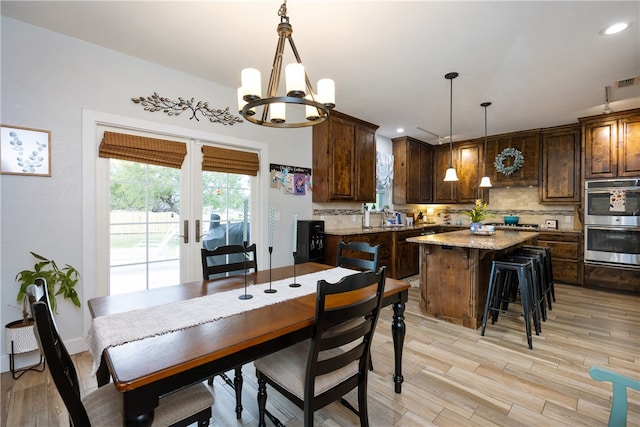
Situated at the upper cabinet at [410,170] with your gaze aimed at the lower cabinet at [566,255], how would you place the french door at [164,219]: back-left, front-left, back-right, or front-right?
back-right

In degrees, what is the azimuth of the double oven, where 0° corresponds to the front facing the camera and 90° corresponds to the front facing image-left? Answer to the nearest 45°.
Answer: approximately 0°

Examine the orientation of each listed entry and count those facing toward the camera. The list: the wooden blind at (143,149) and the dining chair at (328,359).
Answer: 1

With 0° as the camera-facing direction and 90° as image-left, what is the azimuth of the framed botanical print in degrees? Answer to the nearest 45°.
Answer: approximately 315°

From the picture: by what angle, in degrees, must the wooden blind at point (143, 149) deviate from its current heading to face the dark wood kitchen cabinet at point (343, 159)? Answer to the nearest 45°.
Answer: approximately 90° to its left

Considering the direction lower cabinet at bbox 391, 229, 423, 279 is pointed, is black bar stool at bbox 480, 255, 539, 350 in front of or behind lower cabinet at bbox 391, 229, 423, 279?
in front

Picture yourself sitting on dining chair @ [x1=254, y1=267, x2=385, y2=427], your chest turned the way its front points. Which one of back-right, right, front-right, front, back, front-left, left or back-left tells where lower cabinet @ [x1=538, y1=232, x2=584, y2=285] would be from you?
right

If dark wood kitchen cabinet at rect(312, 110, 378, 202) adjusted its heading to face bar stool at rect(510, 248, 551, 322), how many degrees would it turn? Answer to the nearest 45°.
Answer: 0° — it already faces it

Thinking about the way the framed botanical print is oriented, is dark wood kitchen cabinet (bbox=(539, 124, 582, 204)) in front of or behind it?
in front

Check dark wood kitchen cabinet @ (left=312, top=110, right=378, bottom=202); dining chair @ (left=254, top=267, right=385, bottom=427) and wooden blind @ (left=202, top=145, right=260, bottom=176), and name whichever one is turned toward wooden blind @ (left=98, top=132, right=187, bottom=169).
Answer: the dining chair

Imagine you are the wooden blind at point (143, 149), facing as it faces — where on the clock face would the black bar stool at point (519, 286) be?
The black bar stool is roughly at 10 o'clock from the wooden blind.

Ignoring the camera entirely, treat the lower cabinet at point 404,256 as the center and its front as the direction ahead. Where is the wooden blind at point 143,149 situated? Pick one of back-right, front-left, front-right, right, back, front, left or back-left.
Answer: right

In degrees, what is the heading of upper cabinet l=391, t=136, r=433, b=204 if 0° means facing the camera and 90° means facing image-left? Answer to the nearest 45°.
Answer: approximately 315°
